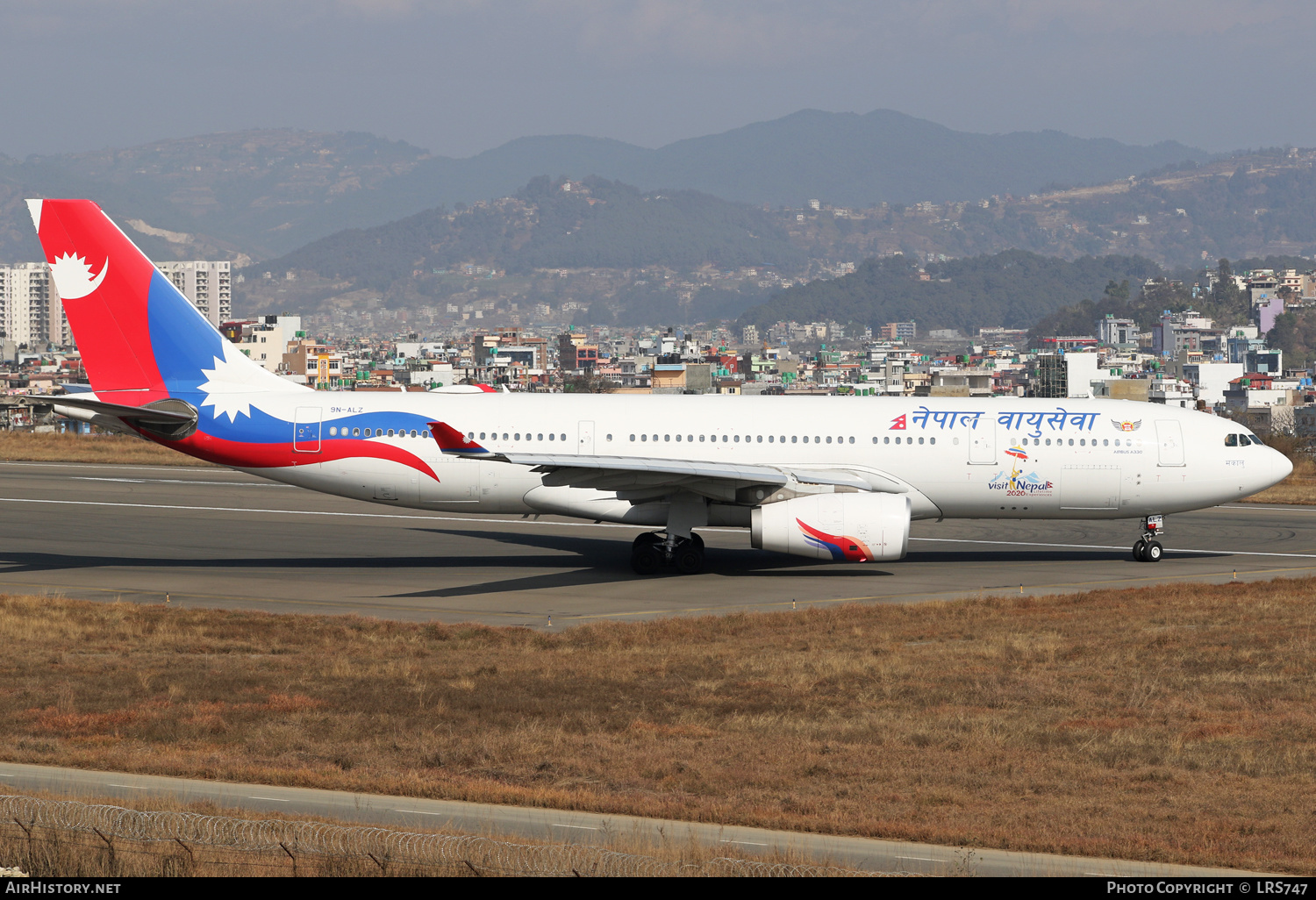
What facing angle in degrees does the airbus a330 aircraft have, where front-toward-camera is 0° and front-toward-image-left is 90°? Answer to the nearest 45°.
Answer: approximately 270°

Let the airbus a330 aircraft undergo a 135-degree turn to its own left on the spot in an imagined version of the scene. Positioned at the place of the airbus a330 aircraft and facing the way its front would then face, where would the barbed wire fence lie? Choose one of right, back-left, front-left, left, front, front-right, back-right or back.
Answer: back-left
